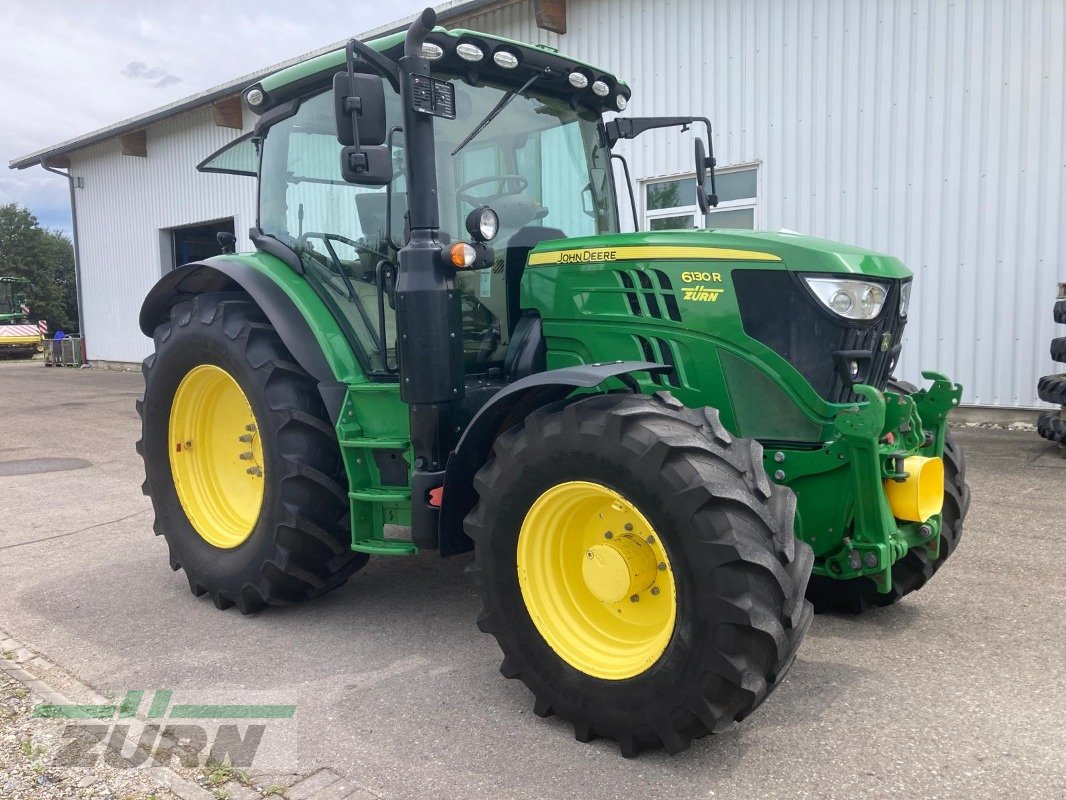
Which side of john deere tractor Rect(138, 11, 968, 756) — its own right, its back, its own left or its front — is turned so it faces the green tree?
back

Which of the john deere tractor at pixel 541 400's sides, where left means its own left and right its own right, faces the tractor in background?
back

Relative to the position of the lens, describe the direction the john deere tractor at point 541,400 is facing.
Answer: facing the viewer and to the right of the viewer
